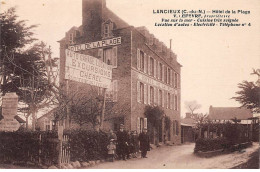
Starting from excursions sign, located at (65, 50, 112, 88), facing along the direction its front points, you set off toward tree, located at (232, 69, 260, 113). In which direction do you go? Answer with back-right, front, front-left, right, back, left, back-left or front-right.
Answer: front-left

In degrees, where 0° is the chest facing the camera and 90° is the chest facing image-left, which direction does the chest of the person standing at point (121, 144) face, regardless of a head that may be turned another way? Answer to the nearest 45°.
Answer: approximately 0°

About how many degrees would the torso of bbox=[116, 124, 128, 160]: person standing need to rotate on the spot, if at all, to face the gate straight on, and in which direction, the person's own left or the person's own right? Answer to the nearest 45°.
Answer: approximately 45° to the person's own right

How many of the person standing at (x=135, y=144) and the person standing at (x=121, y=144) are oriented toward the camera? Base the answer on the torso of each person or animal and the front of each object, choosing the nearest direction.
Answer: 2

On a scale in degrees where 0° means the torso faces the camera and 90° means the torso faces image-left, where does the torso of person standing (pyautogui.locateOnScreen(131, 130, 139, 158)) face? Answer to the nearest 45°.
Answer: approximately 0°
